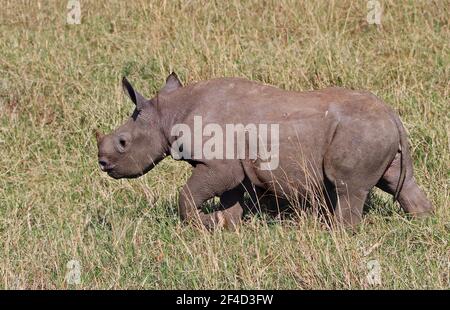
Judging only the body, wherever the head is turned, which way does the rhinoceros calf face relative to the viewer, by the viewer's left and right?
facing to the left of the viewer
